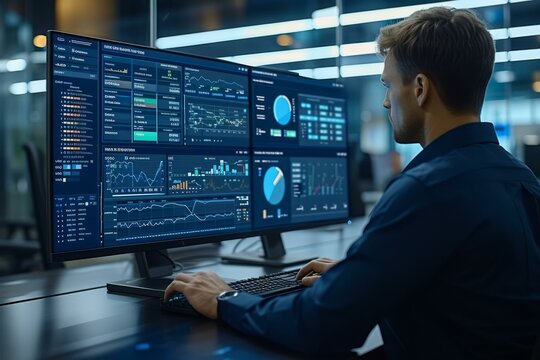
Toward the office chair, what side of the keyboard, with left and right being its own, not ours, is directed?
back

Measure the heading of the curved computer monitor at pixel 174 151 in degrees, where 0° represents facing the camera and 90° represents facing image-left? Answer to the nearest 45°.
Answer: approximately 315°

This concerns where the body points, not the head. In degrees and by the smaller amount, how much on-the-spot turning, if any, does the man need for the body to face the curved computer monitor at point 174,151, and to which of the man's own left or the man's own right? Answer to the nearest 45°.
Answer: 0° — they already face it

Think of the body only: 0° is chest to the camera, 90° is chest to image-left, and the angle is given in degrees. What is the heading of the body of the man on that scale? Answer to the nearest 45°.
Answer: approximately 135°

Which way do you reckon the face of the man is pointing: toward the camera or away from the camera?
away from the camera

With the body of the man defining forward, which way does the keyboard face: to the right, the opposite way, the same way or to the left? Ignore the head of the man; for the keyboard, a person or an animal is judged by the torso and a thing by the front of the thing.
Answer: the opposite way
